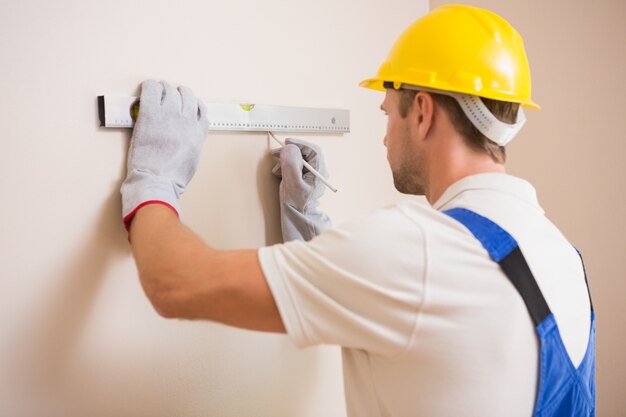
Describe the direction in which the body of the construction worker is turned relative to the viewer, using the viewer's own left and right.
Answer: facing away from the viewer and to the left of the viewer

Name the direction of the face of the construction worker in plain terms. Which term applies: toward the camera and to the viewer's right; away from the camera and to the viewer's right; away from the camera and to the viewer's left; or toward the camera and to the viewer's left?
away from the camera and to the viewer's left
